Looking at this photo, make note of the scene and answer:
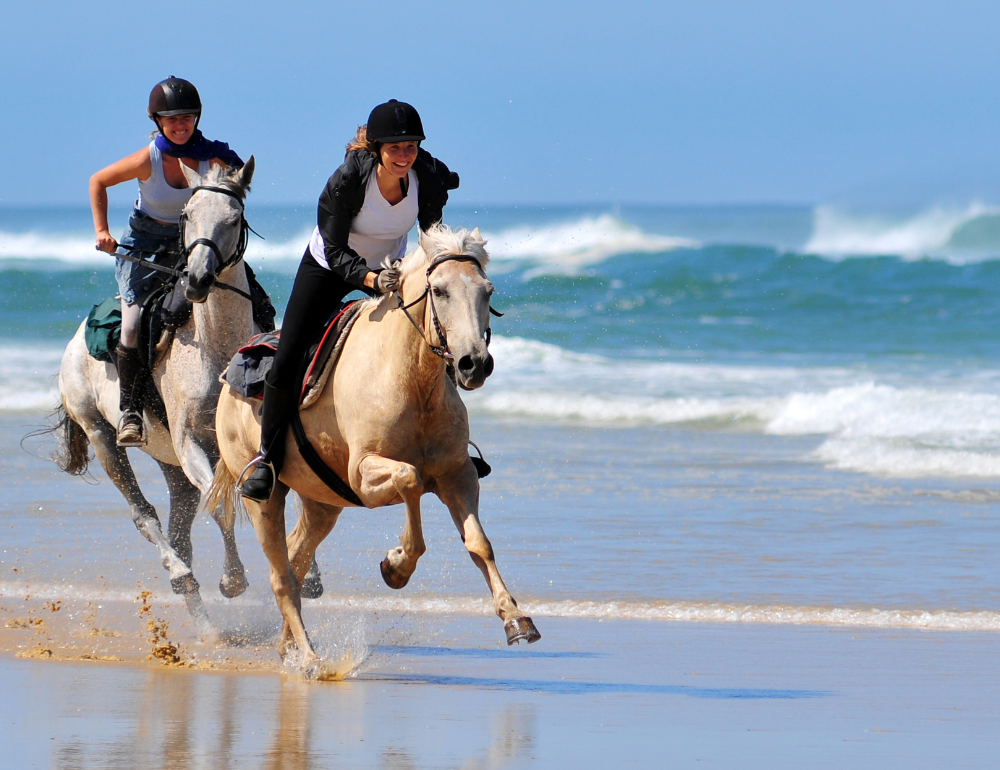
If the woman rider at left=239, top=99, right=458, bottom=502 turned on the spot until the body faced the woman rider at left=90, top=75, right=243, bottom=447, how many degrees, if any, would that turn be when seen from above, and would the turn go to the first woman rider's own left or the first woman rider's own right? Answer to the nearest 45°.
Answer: approximately 180°

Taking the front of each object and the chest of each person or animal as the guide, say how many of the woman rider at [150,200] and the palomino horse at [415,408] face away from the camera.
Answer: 0

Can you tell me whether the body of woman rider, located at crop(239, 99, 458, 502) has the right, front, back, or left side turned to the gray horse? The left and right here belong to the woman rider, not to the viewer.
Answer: back

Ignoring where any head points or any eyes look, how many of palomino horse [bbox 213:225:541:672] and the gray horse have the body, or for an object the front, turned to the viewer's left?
0

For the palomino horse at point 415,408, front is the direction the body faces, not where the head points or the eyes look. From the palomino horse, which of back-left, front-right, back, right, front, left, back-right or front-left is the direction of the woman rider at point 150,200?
back

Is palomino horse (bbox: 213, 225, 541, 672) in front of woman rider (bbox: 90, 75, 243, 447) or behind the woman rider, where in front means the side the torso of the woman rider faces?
in front

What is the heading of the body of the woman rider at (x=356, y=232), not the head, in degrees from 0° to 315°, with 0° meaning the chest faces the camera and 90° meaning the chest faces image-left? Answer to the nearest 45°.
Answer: approximately 315°

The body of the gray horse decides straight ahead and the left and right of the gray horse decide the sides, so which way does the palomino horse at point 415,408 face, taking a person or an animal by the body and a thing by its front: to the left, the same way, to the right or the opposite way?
the same way

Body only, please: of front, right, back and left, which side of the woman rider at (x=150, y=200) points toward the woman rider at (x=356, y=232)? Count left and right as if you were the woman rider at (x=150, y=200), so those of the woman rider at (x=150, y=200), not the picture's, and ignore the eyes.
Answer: front

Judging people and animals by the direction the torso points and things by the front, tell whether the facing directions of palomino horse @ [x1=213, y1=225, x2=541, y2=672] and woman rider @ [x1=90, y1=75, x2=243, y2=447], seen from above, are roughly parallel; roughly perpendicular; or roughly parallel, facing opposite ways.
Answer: roughly parallel

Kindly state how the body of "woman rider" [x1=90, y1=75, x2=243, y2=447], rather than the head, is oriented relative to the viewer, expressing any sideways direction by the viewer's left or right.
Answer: facing the viewer and to the right of the viewer

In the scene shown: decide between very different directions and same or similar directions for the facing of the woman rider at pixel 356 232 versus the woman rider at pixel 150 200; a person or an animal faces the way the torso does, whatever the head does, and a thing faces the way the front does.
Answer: same or similar directions

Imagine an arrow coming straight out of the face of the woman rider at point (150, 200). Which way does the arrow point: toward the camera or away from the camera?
toward the camera
